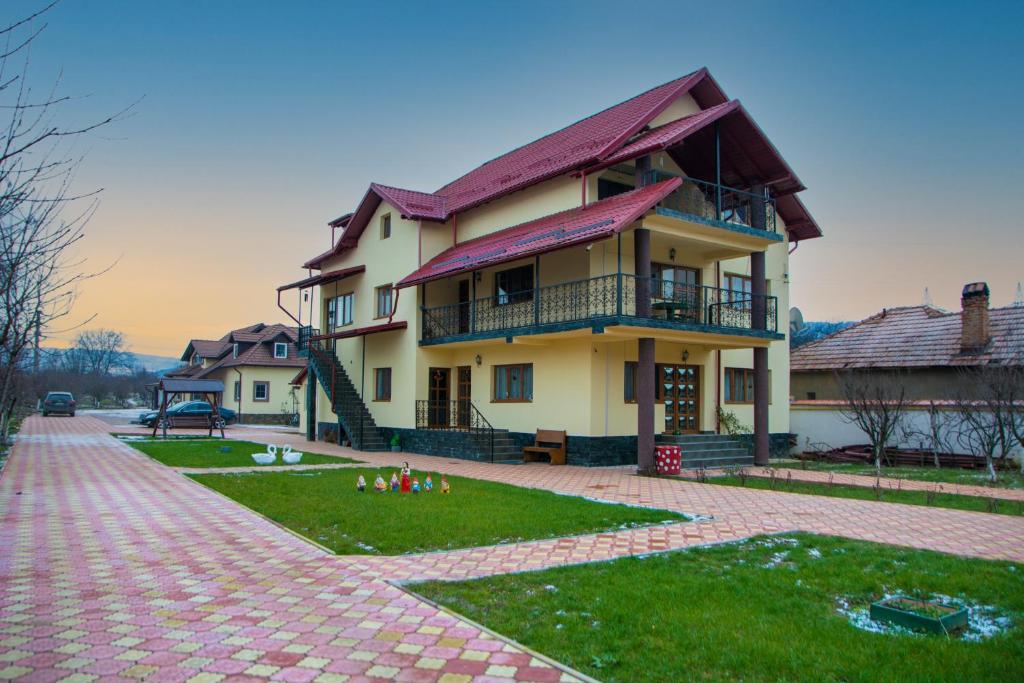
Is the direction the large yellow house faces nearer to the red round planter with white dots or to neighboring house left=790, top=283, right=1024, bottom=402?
the red round planter with white dots

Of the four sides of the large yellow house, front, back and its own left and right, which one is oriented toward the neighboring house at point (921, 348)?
left

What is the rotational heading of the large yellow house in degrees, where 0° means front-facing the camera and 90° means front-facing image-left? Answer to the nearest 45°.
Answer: approximately 315°

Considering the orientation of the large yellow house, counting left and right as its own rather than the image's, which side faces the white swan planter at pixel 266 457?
right

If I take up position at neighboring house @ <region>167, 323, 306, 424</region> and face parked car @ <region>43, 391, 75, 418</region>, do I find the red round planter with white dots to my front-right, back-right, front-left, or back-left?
back-left

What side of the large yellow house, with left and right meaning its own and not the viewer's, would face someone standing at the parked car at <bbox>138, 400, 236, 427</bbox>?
back

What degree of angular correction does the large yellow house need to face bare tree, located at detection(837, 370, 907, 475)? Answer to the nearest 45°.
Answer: approximately 45° to its left

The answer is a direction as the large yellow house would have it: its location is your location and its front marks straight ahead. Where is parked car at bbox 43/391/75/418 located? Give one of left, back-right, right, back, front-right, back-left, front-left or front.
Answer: back

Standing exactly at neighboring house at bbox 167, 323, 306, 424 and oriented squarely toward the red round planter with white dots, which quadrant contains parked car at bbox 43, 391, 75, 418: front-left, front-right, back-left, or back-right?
back-right

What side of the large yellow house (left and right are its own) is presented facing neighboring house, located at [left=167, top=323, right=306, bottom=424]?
back
